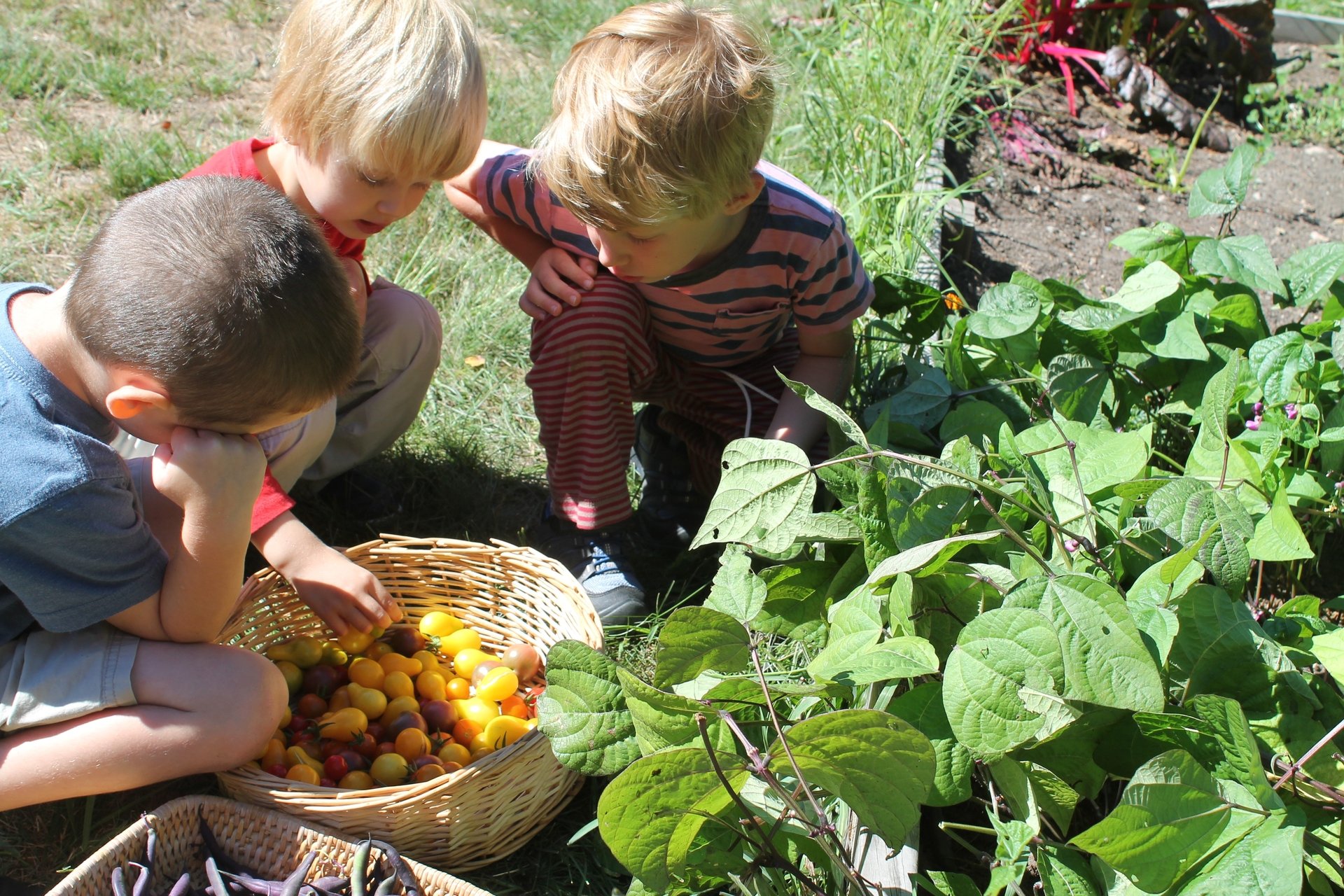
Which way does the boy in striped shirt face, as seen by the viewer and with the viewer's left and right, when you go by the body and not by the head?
facing the viewer

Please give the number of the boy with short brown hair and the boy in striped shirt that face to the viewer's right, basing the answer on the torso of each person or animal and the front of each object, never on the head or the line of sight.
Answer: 1

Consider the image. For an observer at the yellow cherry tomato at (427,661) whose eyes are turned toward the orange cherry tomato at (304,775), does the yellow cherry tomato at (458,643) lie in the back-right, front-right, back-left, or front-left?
back-left

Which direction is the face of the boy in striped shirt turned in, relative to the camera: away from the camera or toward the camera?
toward the camera

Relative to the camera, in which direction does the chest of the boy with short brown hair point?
to the viewer's right
